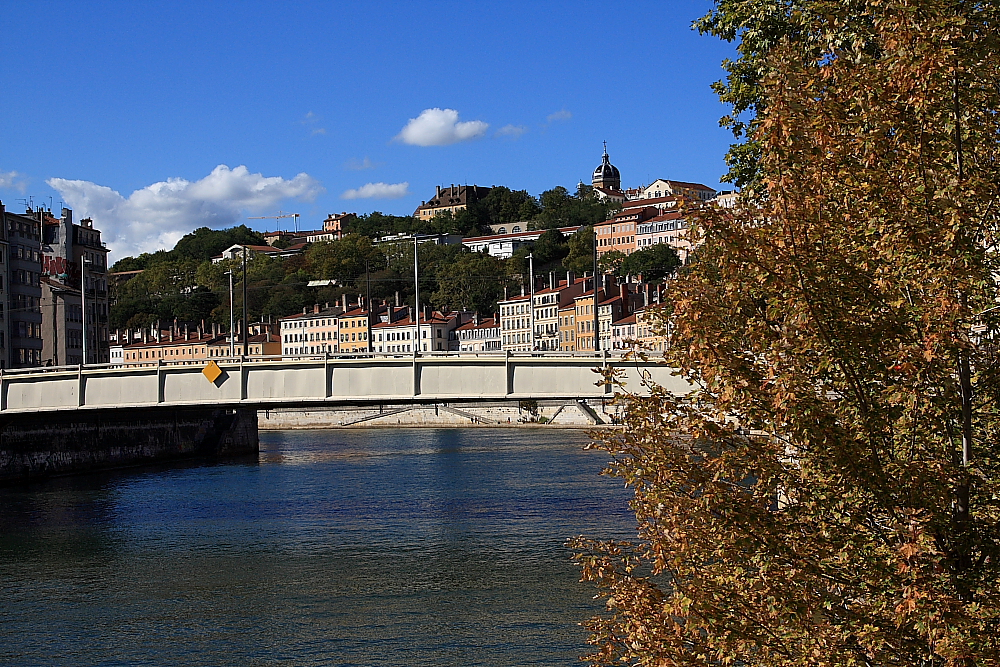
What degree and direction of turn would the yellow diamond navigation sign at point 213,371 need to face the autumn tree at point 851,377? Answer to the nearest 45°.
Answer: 0° — it already faces it

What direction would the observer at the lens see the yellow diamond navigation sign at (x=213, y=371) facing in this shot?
facing the viewer
